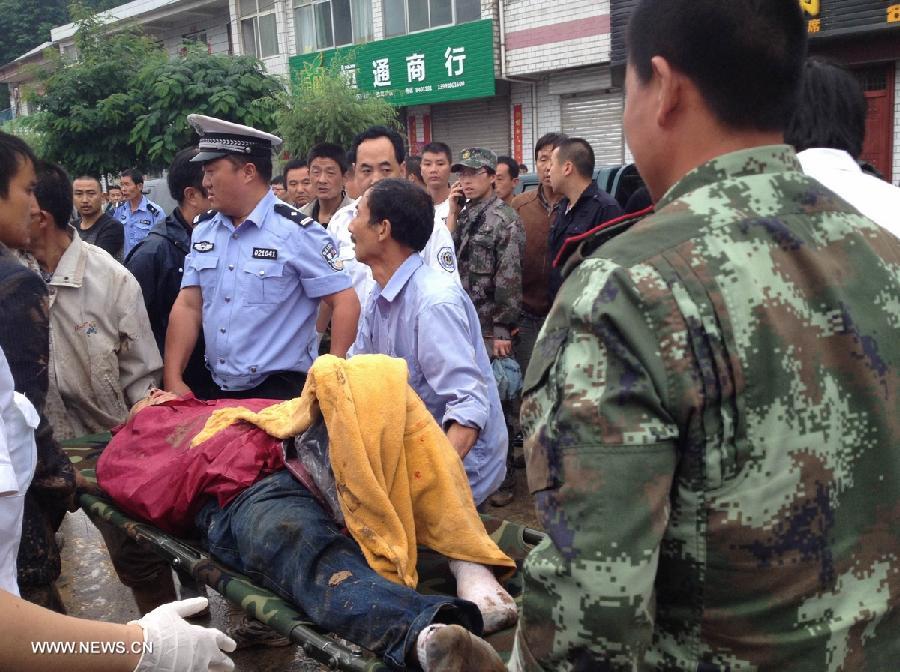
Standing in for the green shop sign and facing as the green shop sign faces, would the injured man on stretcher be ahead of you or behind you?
ahead

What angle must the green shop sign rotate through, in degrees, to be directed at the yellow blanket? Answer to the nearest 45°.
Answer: approximately 45° to its left

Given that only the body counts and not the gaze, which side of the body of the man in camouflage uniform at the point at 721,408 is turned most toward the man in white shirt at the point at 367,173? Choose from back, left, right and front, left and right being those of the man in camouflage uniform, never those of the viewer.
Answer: front

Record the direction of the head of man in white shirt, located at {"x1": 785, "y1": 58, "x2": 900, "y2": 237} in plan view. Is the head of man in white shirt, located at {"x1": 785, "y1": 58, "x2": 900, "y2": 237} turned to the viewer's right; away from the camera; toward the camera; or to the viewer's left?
away from the camera

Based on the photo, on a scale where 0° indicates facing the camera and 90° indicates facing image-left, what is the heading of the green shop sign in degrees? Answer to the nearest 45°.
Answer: approximately 45°

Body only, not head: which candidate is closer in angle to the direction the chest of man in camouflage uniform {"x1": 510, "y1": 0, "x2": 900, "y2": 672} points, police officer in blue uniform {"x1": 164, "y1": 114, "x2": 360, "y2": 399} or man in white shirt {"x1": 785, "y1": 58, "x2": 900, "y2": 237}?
the police officer in blue uniform

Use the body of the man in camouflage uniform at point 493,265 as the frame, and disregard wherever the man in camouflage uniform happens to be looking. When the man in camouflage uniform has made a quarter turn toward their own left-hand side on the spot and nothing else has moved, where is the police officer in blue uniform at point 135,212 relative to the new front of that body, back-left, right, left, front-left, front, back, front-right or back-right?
back

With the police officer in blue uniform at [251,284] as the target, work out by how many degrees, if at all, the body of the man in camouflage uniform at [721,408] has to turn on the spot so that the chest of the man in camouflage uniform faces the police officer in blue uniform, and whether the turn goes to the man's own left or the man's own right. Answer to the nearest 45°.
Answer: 0° — they already face them

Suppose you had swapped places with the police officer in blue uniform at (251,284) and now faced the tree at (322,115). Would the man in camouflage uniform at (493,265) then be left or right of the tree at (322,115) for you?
right

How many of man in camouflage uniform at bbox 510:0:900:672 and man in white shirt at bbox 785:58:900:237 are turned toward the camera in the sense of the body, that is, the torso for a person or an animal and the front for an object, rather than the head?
0
